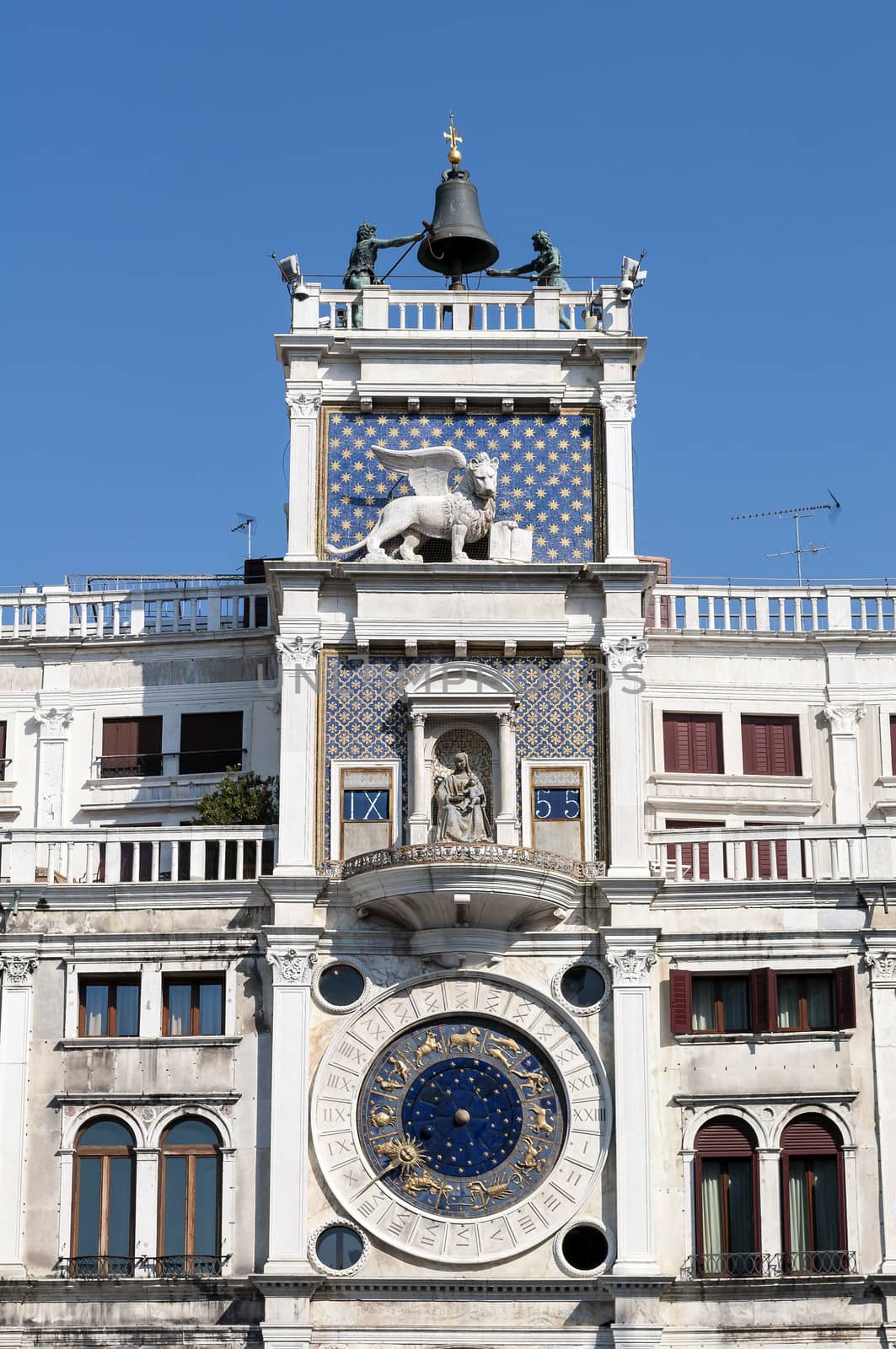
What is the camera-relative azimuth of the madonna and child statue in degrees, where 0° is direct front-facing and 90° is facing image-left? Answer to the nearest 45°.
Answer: approximately 0°
